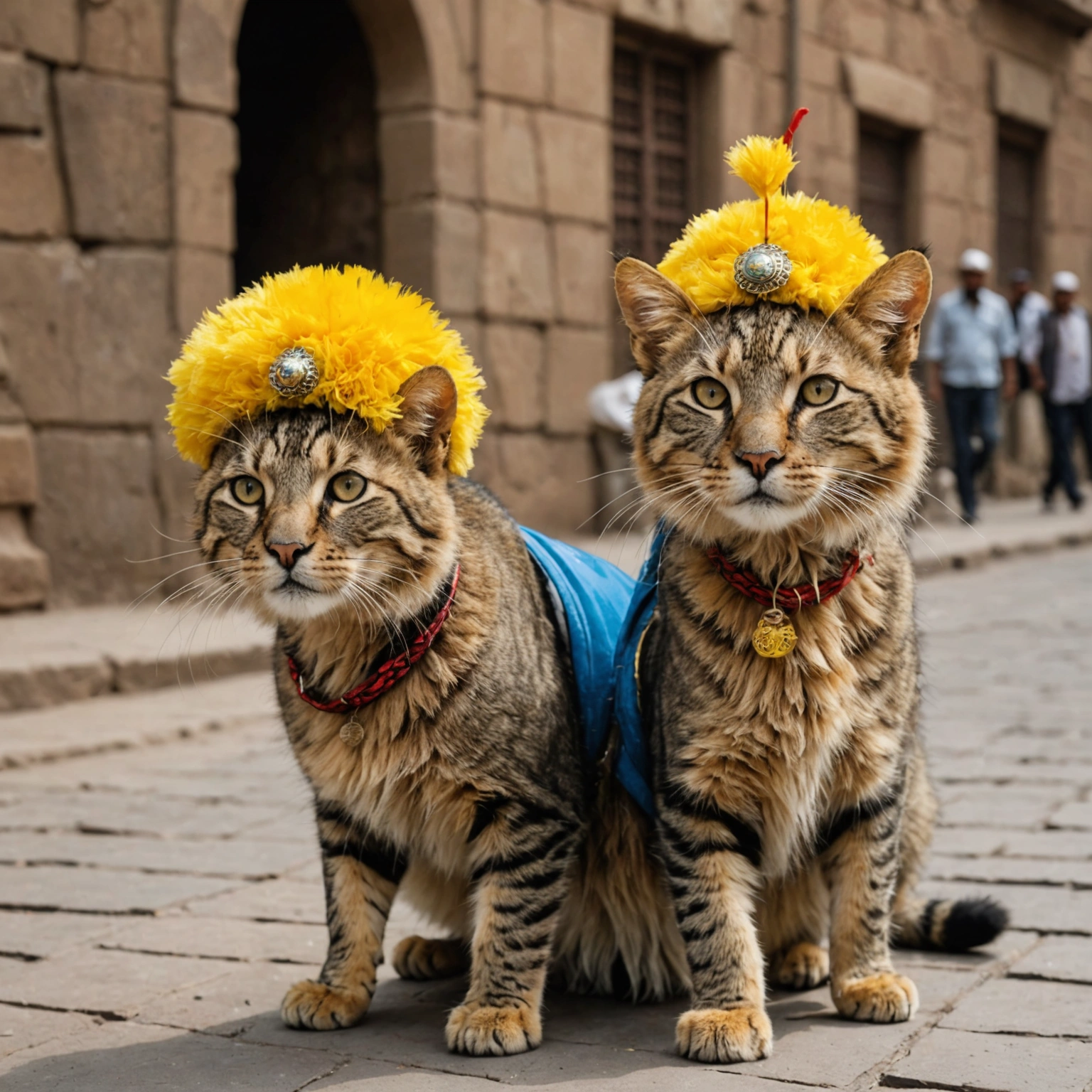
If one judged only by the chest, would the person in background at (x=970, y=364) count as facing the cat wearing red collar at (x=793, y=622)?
yes

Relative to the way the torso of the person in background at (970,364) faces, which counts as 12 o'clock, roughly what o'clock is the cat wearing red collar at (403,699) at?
The cat wearing red collar is roughly at 12 o'clock from the person in background.

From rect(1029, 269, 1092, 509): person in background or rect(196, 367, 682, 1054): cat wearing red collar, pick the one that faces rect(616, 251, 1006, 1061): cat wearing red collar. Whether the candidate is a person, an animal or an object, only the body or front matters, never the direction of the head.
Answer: the person in background

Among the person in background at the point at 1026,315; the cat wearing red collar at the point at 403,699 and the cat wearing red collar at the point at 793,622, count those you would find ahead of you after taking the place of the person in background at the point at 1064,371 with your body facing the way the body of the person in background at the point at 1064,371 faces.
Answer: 2

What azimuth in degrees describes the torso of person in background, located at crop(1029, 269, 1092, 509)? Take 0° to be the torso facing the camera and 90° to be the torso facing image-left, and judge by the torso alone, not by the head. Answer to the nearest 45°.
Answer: approximately 0°

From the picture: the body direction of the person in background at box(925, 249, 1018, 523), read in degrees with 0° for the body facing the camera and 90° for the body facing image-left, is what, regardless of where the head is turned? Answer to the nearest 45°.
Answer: approximately 0°

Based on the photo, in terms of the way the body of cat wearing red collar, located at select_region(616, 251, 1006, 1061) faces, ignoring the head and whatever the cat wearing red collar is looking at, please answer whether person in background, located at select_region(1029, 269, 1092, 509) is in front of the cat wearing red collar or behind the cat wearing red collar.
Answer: behind

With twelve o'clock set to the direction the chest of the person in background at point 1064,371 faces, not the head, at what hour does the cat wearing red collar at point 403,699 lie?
The cat wearing red collar is roughly at 12 o'clock from the person in background.

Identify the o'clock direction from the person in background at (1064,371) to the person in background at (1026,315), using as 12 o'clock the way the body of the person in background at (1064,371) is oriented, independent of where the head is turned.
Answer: the person in background at (1026,315) is roughly at 5 o'clock from the person in background at (1064,371).
